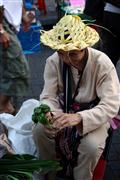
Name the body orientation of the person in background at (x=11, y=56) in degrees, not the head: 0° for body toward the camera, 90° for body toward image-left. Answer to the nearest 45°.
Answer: approximately 315°

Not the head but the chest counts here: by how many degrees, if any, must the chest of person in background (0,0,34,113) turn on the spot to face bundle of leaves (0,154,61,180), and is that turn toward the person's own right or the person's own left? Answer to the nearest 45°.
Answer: approximately 45° to the person's own right

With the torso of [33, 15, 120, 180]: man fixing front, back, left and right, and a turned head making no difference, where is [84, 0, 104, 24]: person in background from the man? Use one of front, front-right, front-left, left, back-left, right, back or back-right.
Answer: back-right

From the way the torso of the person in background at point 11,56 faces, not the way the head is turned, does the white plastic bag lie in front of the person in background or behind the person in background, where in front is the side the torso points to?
in front

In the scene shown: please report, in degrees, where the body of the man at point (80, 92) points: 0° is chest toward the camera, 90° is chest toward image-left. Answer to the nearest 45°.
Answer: approximately 45°

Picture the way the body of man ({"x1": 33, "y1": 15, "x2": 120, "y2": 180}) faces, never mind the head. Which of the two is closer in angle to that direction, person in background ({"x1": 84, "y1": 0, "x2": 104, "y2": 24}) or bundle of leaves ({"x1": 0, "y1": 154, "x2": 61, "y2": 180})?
the bundle of leaves

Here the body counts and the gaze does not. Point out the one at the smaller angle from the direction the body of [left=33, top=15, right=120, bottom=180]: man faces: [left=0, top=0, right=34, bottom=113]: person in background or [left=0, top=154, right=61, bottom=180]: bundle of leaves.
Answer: the bundle of leaves

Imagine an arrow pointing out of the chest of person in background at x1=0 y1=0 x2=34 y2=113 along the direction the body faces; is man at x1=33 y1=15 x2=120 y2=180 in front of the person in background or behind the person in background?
in front

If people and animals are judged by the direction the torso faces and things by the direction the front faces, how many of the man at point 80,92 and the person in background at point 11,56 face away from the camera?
0

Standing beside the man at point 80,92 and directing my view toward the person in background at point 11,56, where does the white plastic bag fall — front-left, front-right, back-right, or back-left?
front-left

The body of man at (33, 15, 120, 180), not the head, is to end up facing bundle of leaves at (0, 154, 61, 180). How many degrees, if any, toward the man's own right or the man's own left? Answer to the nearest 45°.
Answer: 0° — they already face it
